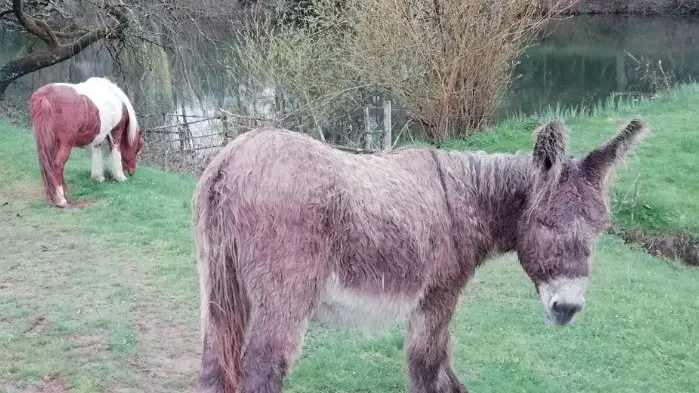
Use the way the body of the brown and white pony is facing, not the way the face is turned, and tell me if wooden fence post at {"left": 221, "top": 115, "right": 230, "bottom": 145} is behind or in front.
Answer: in front

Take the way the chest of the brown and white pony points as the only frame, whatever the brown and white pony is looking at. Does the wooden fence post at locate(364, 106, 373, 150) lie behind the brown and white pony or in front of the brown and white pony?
in front

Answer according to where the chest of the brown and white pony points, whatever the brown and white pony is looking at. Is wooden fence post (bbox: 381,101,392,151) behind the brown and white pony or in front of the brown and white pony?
in front

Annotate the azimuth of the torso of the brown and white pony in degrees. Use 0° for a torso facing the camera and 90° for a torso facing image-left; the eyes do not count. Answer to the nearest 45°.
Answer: approximately 225°
